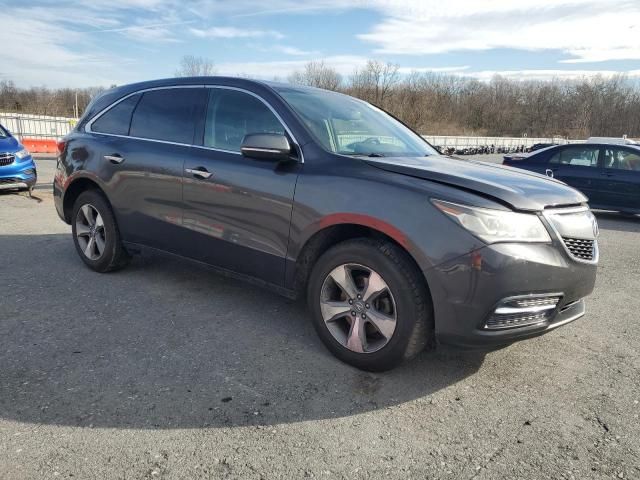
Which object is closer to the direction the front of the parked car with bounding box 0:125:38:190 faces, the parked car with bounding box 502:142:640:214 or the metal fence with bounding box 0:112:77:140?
the parked car

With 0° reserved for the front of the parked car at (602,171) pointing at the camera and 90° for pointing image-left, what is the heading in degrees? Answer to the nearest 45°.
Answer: approximately 270°

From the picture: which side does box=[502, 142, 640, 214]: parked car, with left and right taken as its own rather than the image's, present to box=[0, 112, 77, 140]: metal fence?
back

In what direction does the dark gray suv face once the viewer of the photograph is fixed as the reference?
facing the viewer and to the right of the viewer

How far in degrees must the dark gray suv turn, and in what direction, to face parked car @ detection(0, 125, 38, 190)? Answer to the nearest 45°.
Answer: approximately 180°

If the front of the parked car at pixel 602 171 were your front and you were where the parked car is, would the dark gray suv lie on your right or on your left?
on your right
